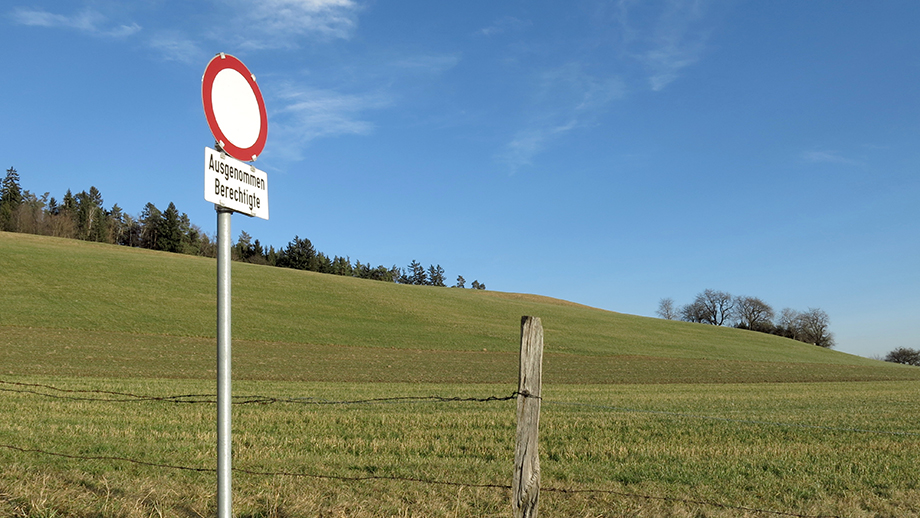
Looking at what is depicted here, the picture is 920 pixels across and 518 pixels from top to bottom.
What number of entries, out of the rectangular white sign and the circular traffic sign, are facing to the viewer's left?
0

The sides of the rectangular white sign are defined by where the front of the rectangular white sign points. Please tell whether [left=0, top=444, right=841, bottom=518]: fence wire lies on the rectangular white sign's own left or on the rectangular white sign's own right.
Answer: on the rectangular white sign's own left

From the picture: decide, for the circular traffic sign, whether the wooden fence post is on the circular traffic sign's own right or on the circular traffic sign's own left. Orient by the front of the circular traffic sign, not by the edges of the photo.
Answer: on the circular traffic sign's own left

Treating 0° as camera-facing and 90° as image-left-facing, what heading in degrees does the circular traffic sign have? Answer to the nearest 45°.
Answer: approximately 315°

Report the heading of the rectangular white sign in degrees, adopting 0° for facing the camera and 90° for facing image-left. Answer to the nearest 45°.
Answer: approximately 315°
